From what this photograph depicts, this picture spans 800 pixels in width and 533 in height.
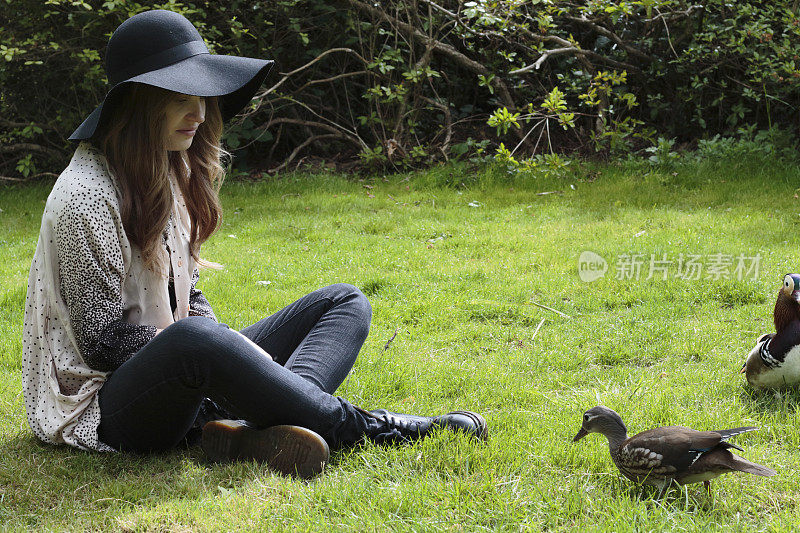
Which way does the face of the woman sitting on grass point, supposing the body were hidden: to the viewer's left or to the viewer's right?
to the viewer's right

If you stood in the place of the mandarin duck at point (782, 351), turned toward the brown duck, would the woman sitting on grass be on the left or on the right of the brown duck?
right

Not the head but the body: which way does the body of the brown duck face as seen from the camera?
to the viewer's left

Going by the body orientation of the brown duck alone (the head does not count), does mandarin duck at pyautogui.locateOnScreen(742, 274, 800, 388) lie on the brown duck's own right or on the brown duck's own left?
on the brown duck's own right

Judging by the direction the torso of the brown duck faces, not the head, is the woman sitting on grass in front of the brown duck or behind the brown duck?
in front
